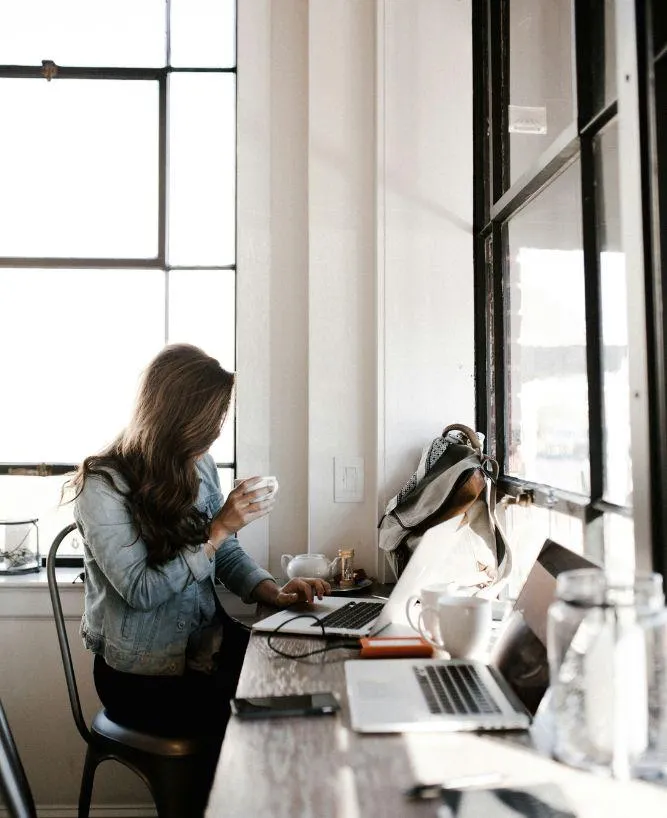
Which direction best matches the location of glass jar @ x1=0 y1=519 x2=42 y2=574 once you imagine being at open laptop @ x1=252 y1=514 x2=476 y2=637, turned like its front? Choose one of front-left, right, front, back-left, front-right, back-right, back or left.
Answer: front-right

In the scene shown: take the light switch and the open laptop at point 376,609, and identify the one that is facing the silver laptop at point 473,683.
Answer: the light switch

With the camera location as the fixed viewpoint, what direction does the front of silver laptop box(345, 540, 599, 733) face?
facing to the left of the viewer

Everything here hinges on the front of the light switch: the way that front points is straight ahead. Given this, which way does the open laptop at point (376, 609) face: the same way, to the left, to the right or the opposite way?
to the right

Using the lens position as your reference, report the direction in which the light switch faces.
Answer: facing the viewer

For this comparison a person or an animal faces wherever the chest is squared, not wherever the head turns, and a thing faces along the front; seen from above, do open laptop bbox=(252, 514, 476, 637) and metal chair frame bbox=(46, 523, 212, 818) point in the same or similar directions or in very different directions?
very different directions

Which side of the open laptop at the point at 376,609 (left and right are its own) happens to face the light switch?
right

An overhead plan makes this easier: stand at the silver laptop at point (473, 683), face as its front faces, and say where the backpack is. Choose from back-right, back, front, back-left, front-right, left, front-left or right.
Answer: right

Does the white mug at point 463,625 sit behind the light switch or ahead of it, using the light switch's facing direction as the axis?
ahead

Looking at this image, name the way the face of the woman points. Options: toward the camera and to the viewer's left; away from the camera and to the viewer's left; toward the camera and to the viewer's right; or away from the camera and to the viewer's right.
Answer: away from the camera and to the viewer's right

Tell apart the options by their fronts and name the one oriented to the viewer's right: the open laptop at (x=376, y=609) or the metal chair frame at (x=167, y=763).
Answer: the metal chair frame

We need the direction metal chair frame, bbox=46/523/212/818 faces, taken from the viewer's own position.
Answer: facing to the right of the viewer

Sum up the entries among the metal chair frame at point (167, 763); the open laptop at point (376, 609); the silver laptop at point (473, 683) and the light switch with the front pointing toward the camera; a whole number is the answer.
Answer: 1

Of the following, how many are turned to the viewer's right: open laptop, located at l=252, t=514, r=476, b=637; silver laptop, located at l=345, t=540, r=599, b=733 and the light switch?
0

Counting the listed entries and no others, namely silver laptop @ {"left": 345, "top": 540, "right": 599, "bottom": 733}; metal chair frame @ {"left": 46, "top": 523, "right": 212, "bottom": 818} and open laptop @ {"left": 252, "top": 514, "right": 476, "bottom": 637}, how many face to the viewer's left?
2

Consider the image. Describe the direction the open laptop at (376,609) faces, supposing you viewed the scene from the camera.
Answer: facing to the left of the viewer
